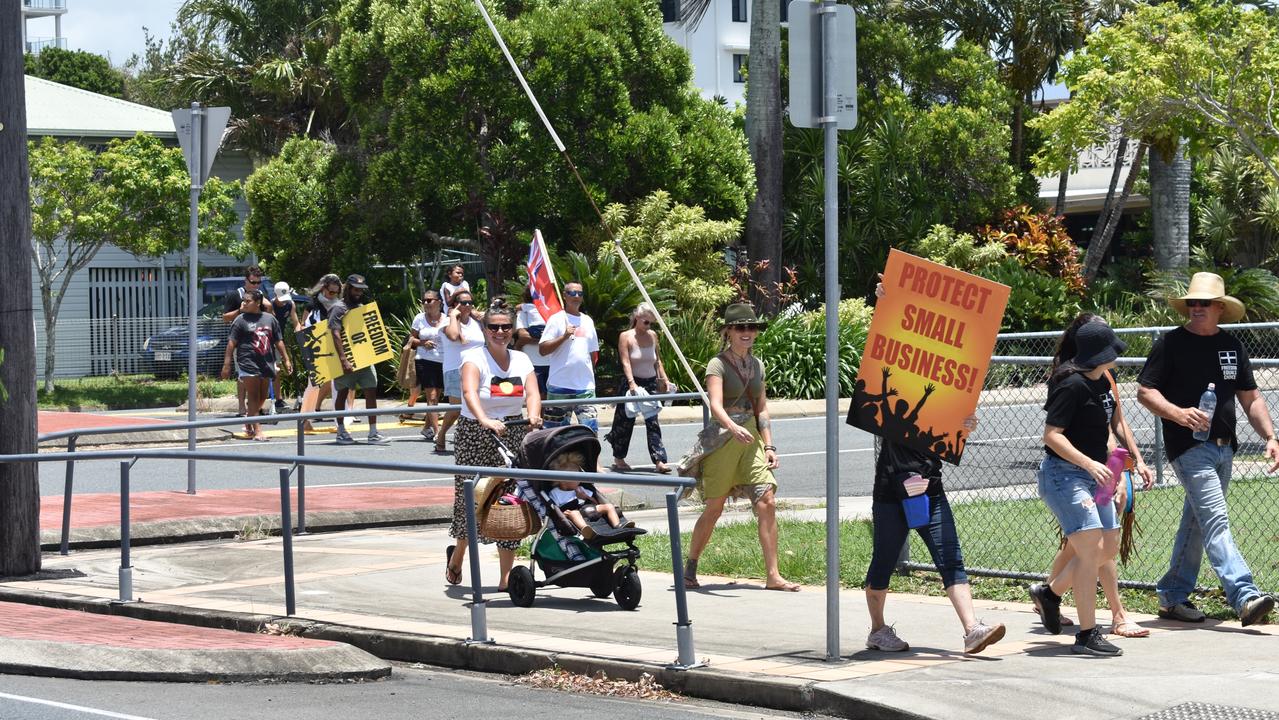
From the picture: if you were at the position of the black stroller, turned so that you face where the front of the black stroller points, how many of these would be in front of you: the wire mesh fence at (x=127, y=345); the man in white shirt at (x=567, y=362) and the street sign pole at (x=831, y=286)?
1

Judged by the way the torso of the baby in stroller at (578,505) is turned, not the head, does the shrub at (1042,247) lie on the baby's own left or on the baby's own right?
on the baby's own left

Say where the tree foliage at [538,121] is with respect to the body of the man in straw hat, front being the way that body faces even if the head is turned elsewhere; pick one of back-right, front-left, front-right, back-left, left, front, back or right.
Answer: back

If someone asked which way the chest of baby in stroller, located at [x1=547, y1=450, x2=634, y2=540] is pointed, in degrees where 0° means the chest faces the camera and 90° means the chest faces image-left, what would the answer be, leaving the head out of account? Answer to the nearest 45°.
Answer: approximately 315°

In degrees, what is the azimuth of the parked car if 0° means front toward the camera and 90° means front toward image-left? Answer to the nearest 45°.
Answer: approximately 45°

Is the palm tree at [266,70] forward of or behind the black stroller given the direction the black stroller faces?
behind

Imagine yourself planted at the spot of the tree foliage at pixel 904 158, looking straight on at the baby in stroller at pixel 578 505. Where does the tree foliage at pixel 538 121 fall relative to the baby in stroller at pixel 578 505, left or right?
right

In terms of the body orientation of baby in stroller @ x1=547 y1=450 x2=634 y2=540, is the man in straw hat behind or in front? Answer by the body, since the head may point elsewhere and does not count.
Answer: in front

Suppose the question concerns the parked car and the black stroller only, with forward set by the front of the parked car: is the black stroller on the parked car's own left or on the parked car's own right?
on the parked car's own left

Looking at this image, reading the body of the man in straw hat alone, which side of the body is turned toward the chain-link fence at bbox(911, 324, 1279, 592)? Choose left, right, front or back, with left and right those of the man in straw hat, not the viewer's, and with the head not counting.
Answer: back

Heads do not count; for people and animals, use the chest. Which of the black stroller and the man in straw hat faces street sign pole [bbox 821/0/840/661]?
the black stroller
